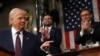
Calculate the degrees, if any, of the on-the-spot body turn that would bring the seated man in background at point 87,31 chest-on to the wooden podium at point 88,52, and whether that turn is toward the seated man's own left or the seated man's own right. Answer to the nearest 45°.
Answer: approximately 45° to the seated man's own left

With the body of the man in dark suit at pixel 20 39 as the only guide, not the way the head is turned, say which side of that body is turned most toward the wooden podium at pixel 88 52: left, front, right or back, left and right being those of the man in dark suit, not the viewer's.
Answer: left

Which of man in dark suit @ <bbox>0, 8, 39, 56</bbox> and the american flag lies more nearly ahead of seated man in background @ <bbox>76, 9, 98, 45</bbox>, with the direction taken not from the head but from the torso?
the man in dark suit

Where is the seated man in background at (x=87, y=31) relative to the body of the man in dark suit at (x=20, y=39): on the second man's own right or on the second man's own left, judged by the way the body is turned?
on the second man's own left

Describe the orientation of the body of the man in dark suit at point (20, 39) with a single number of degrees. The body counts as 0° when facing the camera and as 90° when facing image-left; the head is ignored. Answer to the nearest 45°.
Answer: approximately 0°
